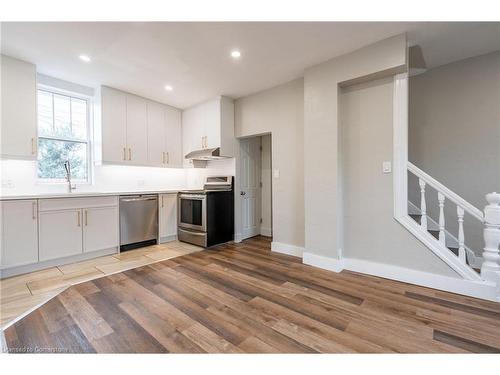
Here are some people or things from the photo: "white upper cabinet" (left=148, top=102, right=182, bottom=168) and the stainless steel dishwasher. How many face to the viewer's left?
0

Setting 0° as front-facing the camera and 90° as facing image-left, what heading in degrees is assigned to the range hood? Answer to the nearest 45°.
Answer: approximately 45°

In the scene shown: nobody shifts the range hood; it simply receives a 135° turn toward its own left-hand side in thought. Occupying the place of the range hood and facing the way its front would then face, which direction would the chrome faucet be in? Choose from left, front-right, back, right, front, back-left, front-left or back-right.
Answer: back

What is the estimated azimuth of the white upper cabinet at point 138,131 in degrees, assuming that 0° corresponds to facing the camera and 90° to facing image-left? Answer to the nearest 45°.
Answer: approximately 315°

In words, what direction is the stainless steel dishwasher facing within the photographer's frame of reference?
facing the viewer and to the right of the viewer

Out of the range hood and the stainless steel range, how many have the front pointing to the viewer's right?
0

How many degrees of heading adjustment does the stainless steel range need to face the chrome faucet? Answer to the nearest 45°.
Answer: approximately 45° to its right

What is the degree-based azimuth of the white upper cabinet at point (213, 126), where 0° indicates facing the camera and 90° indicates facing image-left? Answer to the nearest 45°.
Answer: approximately 45°
